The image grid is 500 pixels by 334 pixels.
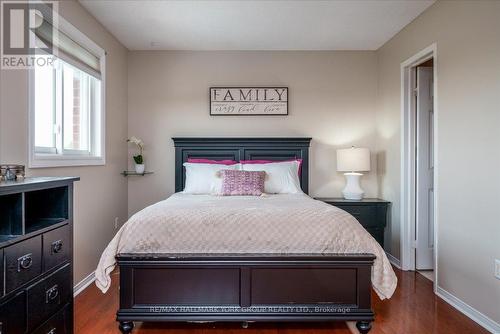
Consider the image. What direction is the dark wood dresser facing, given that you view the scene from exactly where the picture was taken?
facing the viewer and to the right of the viewer

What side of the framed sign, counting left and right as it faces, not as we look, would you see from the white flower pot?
right

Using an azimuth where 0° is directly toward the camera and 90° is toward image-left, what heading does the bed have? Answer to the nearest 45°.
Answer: approximately 0°

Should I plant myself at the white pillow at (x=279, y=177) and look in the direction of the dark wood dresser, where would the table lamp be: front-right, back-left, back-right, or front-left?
back-left

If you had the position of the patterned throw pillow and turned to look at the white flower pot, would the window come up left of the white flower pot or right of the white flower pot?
left

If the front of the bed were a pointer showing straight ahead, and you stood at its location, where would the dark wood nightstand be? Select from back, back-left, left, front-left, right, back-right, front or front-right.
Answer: back-left

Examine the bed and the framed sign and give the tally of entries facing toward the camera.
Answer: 2

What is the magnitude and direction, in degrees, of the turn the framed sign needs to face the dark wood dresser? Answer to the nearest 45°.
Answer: approximately 45° to its right
